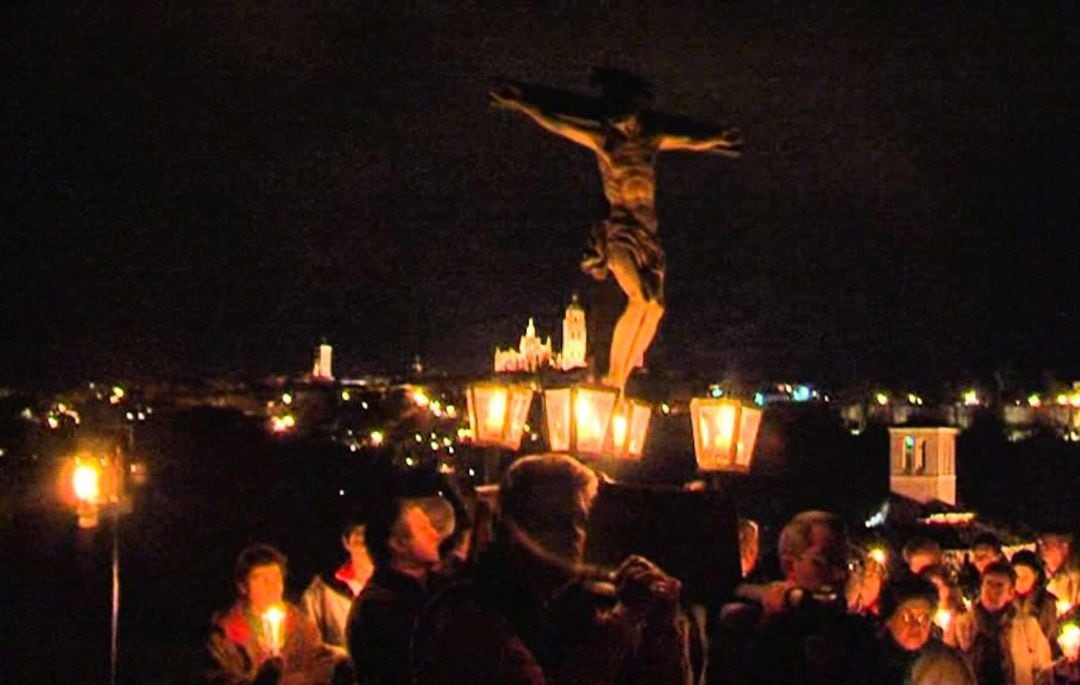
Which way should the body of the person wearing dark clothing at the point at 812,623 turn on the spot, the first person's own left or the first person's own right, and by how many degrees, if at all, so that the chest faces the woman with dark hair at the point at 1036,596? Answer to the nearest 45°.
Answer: approximately 135° to the first person's own left

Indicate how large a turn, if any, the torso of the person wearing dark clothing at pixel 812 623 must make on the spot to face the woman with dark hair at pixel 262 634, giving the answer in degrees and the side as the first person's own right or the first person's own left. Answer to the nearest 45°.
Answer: approximately 135° to the first person's own right

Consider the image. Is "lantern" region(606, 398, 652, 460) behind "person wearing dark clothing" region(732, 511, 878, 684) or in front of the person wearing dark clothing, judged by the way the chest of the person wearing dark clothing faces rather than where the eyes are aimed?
behind

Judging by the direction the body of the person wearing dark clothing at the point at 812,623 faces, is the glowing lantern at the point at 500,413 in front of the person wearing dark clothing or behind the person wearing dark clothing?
behind

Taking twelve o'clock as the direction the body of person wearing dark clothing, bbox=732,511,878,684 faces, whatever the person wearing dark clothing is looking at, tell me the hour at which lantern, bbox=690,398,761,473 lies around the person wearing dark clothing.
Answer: The lantern is roughly at 7 o'clock from the person wearing dark clothing.

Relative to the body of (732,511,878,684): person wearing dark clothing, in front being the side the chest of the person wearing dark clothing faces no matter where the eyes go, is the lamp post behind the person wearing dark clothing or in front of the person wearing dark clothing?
behind

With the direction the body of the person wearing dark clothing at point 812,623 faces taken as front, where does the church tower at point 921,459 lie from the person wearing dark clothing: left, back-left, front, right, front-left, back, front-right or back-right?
back-left

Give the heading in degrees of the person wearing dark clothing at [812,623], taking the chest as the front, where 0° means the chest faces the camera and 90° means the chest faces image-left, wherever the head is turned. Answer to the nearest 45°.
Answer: approximately 315°

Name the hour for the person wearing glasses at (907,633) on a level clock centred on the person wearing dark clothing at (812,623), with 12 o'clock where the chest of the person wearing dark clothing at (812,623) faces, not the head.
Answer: the person wearing glasses at (907,633) is roughly at 8 o'clock from the person wearing dark clothing at (812,623).
